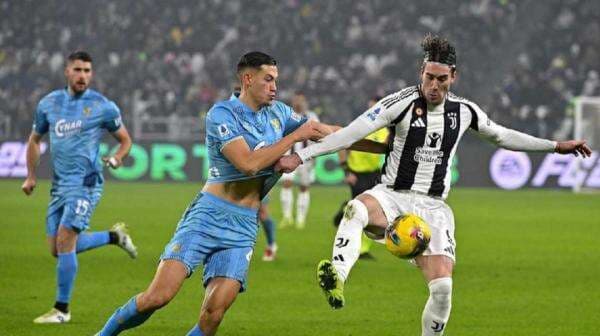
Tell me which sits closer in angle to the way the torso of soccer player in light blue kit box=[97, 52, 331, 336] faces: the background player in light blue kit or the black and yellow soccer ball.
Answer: the black and yellow soccer ball

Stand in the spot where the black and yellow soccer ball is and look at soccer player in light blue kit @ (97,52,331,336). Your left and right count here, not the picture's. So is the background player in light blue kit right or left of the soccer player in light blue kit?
right

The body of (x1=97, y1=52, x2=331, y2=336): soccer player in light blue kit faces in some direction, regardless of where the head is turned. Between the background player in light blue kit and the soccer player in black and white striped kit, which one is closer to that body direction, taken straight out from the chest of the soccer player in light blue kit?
the soccer player in black and white striped kit

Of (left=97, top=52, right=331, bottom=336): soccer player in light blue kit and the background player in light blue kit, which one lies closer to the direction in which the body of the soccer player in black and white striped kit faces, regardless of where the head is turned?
the soccer player in light blue kit

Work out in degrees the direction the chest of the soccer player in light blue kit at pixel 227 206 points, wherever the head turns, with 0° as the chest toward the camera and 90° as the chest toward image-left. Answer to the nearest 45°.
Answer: approximately 315°

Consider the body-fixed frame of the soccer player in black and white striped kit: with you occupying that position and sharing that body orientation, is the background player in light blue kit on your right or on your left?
on your right

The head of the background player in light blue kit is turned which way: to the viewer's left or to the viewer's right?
to the viewer's right
